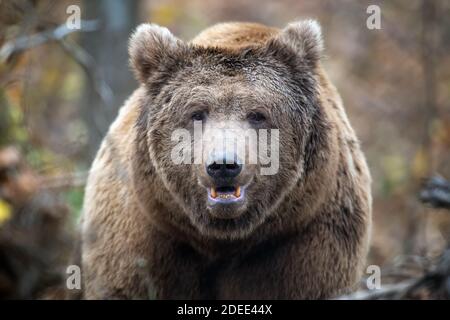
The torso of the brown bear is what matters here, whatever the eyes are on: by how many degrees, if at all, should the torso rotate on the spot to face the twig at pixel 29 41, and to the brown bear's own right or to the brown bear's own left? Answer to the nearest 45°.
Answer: approximately 135° to the brown bear's own right

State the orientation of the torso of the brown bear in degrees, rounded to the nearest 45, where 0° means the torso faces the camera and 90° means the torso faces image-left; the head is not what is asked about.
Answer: approximately 0°

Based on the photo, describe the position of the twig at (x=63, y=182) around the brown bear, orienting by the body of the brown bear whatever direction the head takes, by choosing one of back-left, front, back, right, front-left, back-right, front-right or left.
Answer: back-right
